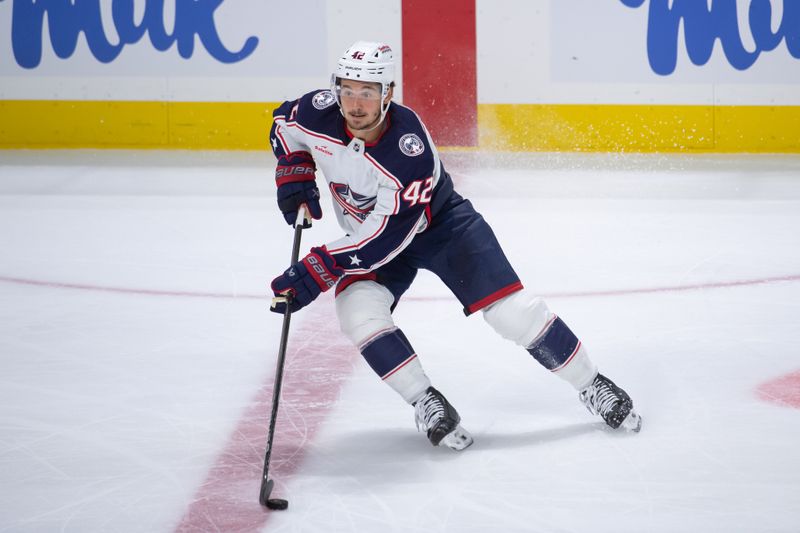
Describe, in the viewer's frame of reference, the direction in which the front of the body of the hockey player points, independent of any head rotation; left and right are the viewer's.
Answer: facing the viewer and to the left of the viewer

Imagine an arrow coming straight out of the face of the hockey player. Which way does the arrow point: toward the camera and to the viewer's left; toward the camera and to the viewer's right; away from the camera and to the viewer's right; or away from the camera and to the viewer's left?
toward the camera and to the viewer's left
